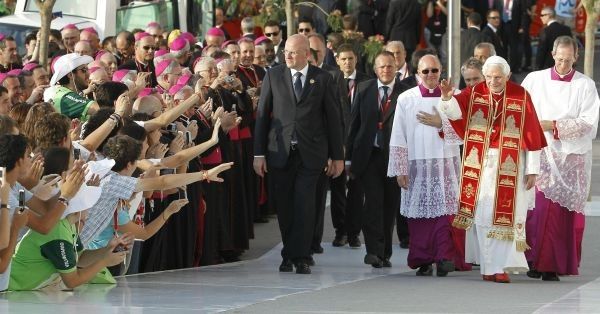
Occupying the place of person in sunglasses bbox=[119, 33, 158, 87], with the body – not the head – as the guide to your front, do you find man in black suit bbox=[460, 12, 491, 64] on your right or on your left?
on your left

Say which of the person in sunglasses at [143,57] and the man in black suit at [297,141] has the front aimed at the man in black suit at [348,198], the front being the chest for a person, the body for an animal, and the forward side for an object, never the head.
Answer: the person in sunglasses

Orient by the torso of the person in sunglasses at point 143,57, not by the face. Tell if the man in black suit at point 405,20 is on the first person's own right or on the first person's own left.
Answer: on the first person's own left

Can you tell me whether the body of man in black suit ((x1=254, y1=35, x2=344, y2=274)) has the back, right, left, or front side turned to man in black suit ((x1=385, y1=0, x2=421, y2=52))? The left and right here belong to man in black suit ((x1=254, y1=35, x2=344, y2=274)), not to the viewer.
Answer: back

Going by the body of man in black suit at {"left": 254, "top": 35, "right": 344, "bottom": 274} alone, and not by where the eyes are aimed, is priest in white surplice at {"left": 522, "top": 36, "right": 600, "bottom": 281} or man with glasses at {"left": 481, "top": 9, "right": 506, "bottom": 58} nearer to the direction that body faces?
the priest in white surplice

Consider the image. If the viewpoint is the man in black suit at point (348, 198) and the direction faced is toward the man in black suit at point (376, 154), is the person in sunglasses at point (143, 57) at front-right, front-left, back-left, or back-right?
back-right

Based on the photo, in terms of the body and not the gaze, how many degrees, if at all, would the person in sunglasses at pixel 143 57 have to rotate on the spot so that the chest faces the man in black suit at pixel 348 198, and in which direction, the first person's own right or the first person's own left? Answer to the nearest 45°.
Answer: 0° — they already face them

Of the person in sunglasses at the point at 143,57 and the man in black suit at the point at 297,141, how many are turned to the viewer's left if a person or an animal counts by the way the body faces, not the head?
0
